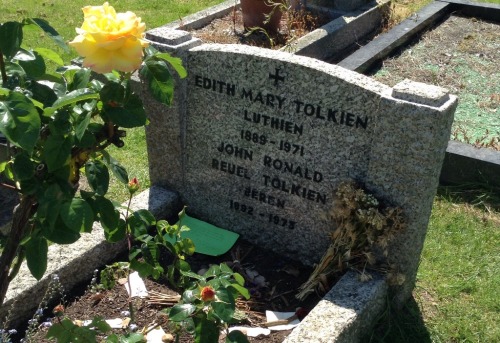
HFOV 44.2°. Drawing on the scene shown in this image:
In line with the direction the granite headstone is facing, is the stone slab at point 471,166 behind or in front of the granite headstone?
behind

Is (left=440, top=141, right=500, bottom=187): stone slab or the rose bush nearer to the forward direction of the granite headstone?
the rose bush

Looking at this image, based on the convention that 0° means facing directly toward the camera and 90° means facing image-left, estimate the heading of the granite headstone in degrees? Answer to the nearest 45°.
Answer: approximately 45°
